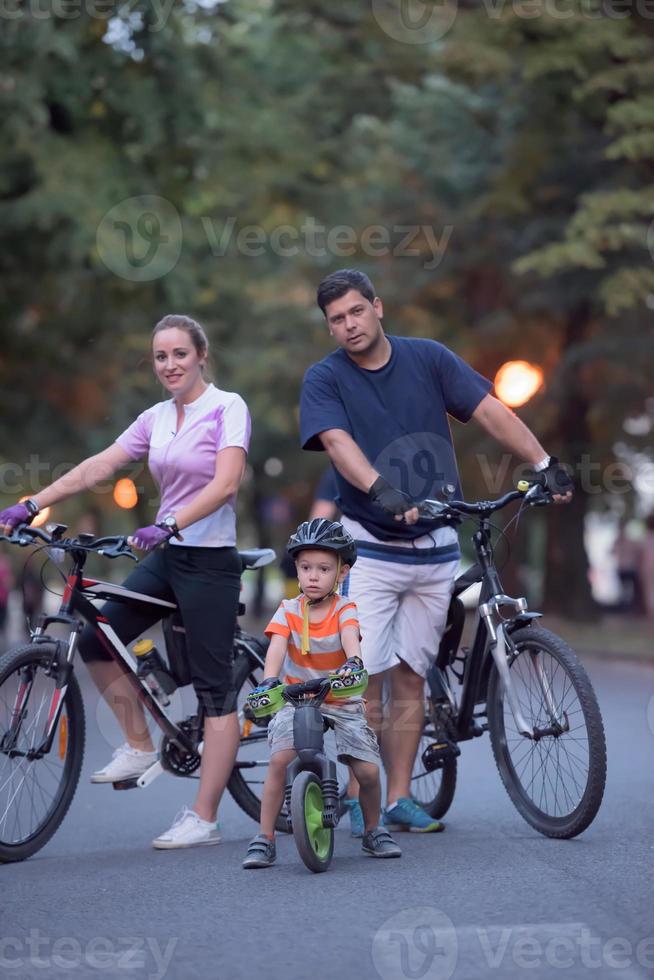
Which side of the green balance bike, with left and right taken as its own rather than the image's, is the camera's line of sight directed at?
front

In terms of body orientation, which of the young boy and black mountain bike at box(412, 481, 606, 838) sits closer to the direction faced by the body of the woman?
the young boy

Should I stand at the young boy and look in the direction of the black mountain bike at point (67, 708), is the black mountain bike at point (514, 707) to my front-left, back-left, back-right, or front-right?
back-right

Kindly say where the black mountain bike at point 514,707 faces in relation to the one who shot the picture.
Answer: facing the viewer and to the right of the viewer

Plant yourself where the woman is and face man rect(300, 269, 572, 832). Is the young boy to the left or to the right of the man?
right

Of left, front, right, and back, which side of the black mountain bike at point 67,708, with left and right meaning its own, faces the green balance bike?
left

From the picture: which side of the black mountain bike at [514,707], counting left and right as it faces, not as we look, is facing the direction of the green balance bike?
right

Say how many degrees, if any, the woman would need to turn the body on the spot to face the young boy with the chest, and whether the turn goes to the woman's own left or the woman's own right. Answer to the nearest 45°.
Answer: approximately 90° to the woman's own left

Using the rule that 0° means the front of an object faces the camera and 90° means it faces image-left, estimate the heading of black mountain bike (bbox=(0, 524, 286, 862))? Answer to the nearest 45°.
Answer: approximately 45°

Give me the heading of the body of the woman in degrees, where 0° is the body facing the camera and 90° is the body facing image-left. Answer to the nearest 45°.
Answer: approximately 45°
